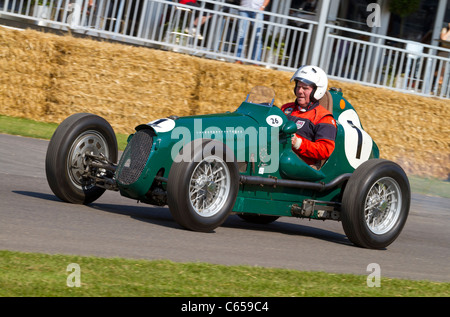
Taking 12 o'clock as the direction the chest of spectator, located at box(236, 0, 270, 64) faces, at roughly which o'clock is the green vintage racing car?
The green vintage racing car is roughly at 12 o'clock from the spectator.

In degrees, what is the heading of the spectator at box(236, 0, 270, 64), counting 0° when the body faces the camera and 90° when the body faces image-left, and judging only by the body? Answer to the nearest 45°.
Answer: approximately 0°

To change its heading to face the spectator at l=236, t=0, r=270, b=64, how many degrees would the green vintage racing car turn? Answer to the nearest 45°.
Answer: approximately 135° to its right

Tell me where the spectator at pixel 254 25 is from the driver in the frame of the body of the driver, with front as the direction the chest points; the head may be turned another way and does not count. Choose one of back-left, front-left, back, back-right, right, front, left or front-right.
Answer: back-right

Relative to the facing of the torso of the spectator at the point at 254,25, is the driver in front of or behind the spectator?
in front
